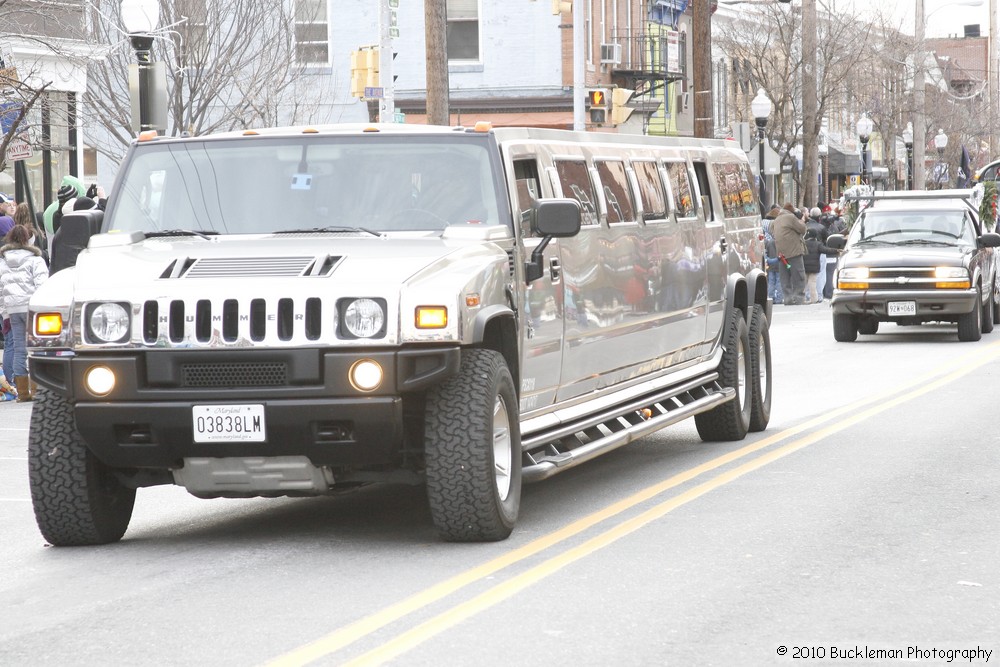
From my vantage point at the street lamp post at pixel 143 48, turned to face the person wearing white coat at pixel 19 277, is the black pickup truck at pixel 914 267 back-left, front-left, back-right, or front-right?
back-left

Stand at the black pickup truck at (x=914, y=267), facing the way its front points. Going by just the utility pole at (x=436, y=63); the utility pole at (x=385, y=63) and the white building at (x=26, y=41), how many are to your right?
3

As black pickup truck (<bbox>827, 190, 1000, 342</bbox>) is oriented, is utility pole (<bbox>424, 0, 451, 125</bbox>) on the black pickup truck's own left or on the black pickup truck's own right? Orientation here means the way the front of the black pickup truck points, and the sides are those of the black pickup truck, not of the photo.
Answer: on the black pickup truck's own right

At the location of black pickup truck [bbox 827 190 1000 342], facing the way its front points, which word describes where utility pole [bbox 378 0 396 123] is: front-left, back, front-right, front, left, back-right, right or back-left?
right

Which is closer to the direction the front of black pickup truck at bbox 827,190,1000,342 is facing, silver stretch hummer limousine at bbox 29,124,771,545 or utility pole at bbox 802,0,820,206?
the silver stretch hummer limousine

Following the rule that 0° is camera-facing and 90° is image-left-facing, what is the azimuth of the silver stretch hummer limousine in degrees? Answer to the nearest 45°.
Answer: approximately 45°

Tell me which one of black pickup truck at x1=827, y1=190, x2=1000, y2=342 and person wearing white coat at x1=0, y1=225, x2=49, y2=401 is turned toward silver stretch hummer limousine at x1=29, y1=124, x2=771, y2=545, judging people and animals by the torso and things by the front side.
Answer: the black pickup truck

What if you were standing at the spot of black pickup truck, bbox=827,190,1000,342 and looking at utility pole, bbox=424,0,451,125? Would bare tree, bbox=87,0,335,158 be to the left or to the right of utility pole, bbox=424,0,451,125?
right
